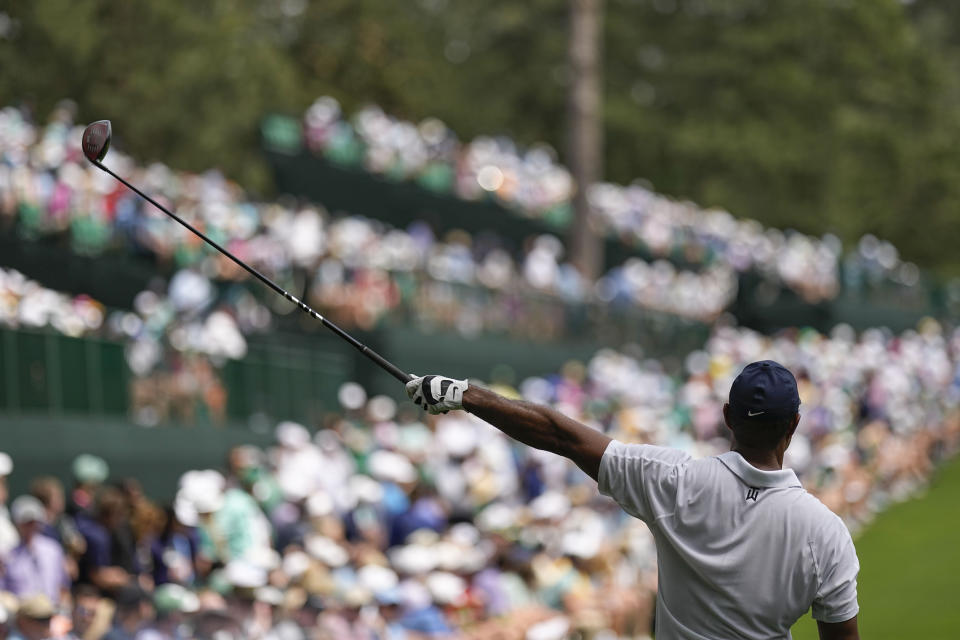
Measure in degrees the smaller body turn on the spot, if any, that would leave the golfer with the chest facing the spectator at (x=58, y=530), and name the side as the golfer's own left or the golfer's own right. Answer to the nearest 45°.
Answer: approximately 45° to the golfer's own left

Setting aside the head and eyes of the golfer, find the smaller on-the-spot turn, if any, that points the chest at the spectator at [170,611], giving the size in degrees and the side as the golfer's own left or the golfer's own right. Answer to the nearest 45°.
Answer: approximately 45° to the golfer's own left

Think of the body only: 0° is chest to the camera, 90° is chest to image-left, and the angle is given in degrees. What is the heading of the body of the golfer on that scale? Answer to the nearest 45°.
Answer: approximately 180°

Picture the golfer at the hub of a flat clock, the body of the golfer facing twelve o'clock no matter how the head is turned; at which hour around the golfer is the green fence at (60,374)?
The green fence is roughly at 11 o'clock from the golfer.

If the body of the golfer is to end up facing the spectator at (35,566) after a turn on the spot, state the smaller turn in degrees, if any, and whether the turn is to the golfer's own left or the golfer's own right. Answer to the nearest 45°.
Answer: approximately 45° to the golfer's own left
